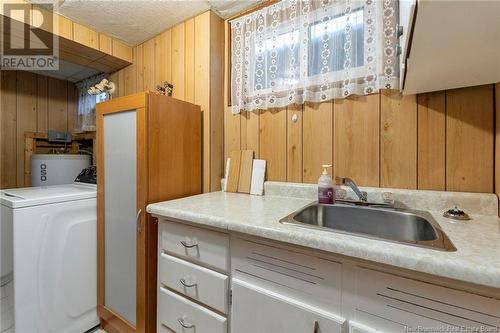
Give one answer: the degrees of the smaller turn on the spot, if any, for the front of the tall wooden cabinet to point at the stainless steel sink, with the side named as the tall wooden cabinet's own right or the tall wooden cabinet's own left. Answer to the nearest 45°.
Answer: approximately 90° to the tall wooden cabinet's own left

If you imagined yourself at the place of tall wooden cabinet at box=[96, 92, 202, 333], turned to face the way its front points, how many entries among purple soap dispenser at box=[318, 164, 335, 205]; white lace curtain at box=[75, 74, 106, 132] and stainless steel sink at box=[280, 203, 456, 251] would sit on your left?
2

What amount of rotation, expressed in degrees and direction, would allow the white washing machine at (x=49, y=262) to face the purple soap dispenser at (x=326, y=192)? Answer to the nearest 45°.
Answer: approximately 90° to its left

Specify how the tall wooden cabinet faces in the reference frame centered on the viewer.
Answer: facing the viewer and to the left of the viewer

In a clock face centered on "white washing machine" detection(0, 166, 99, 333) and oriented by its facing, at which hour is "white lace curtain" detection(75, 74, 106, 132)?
The white lace curtain is roughly at 5 o'clock from the white washing machine.

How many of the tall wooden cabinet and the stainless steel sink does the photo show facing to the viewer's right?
0

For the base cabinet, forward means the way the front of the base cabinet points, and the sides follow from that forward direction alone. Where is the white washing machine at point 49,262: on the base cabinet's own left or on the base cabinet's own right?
on the base cabinet's own right

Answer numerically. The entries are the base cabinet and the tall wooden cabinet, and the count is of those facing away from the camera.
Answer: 0
